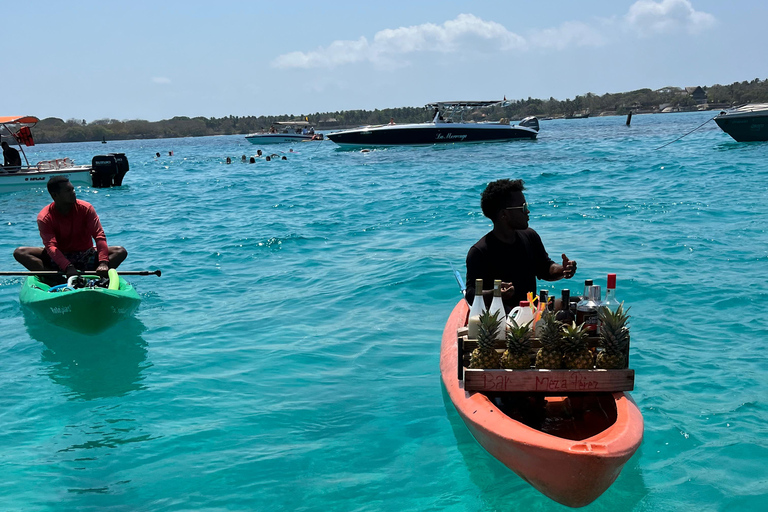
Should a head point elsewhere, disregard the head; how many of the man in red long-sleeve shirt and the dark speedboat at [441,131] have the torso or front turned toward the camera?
1

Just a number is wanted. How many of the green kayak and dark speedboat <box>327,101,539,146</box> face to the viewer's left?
1

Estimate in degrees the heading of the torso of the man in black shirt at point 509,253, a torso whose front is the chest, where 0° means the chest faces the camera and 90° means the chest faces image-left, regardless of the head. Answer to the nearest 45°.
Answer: approximately 315°

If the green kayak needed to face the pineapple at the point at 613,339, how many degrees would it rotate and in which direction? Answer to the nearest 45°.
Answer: approximately 45° to its left

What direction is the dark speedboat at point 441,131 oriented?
to the viewer's left

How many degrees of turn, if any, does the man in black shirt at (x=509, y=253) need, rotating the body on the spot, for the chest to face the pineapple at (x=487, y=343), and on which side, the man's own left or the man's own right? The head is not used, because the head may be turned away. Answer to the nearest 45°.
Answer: approximately 45° to the man's own right

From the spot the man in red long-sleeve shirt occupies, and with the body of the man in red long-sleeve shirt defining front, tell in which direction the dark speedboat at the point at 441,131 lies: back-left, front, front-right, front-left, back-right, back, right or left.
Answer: back-left

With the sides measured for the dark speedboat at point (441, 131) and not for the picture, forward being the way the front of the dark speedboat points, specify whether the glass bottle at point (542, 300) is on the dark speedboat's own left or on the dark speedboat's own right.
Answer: on the dark speedboat's own left

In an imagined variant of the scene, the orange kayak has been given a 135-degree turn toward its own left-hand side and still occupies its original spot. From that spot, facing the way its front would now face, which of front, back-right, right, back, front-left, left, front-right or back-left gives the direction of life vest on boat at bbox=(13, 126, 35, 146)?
front-left

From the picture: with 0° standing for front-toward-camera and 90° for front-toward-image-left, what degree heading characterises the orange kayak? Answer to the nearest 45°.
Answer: approximately 315°

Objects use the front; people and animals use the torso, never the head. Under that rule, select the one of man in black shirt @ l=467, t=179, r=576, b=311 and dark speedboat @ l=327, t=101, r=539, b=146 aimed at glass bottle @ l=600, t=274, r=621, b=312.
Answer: the man in black shirt

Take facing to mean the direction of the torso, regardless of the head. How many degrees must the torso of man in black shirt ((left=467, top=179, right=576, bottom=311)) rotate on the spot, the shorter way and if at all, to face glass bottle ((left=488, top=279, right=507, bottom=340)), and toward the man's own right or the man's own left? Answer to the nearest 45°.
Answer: approximately 45° to the man's own right
